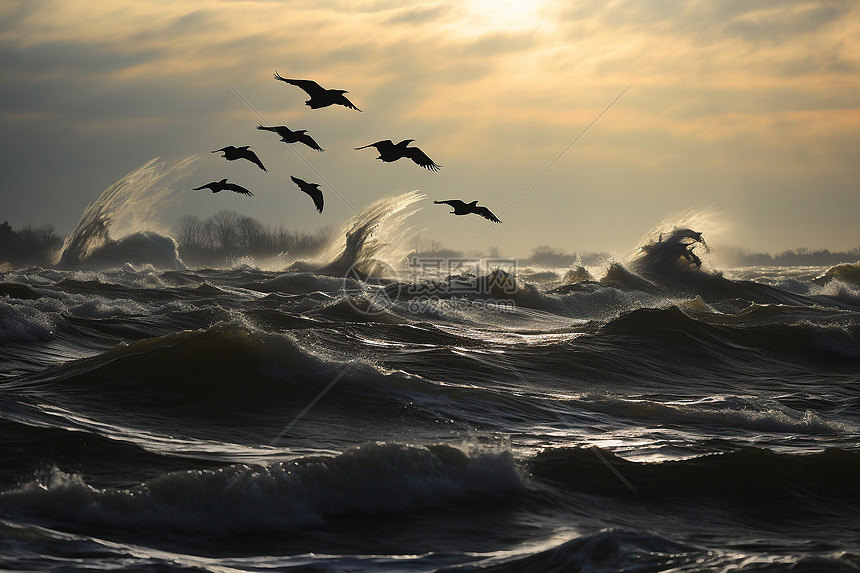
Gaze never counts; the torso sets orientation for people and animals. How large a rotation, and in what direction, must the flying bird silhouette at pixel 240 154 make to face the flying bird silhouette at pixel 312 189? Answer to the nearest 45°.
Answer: approximately 180°

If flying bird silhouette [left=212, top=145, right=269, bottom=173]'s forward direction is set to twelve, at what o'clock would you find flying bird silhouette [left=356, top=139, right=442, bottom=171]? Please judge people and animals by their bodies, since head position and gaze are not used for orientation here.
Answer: flying bird silhouette [left=356, top=139, right=442, bottom=171] is roughly at 7 o'clock from flying bird silhouette [left=212, top=145, right=269, bottom=173].

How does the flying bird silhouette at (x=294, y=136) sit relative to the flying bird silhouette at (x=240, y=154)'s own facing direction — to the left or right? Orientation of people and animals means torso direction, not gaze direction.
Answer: on its left

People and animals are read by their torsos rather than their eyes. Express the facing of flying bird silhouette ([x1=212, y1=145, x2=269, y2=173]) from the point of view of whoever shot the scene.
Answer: facing to the left of the viewer

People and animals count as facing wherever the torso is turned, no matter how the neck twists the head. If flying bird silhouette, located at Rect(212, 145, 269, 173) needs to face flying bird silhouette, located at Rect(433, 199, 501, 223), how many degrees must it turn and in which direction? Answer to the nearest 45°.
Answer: approximately 180°
